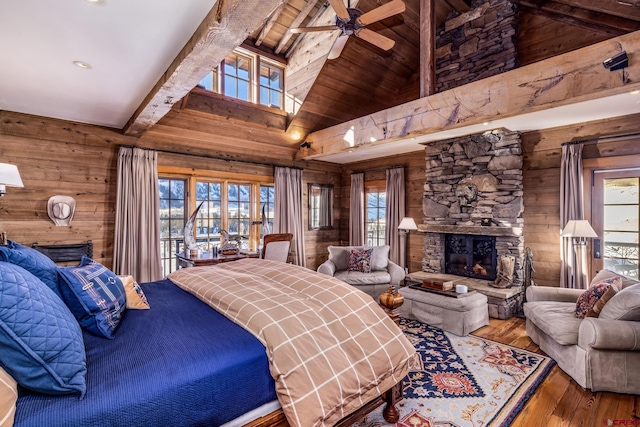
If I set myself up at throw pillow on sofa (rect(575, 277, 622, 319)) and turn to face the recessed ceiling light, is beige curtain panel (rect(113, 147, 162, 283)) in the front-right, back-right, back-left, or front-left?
front-right

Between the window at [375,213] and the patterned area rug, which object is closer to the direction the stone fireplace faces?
the patterned area rug

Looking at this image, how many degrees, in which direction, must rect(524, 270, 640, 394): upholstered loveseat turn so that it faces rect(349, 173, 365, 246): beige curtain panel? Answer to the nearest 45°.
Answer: approximately 90° to its right

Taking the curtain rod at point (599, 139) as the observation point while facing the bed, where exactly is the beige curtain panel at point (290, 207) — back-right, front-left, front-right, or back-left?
front-right

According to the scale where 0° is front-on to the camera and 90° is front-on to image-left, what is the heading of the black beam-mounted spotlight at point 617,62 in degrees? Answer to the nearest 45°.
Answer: approximately 45°

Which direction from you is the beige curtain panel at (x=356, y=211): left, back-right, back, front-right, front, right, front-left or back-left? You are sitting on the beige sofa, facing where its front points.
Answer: back

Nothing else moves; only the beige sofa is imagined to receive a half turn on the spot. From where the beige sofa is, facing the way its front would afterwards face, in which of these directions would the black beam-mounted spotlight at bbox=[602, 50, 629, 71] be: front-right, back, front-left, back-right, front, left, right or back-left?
back-right

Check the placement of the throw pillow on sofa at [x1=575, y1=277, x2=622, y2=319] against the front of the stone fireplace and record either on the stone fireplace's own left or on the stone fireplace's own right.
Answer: on the stone fireplace's own left

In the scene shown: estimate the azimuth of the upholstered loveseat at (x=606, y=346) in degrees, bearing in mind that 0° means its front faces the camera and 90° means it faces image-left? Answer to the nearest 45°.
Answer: approximately 45°

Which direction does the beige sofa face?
toward the camera

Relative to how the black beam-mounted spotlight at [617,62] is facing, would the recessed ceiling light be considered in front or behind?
in front

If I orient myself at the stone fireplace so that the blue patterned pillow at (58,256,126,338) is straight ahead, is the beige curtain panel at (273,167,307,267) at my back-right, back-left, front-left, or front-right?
front-right
